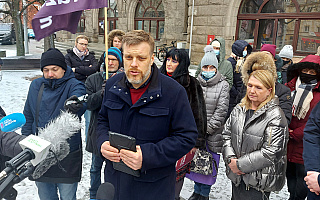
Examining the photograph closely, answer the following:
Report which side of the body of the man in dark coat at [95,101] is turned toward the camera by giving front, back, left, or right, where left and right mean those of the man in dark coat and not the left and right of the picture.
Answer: front

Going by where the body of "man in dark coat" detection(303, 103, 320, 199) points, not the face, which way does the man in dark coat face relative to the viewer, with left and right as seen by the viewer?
facing the viewer and to the left of the viewer

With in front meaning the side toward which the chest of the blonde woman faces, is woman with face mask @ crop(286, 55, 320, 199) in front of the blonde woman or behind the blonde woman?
behind

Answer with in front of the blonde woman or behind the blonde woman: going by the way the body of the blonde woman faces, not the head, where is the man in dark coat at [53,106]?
in front

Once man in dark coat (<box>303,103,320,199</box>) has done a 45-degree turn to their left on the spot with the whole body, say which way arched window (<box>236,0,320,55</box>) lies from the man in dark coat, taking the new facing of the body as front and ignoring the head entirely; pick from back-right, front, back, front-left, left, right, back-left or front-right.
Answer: back

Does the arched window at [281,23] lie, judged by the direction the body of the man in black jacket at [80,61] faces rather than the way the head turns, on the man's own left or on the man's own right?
on the man's own left

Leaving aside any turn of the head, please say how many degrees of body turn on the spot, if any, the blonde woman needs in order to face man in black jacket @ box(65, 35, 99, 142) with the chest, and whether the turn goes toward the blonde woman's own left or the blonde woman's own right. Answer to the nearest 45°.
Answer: approximately 90° to the blonde woman's own right

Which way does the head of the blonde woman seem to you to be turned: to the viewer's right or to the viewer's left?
to the viewer's left

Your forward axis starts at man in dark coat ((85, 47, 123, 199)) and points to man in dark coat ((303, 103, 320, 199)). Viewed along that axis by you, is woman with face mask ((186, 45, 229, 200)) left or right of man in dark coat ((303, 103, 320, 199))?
left

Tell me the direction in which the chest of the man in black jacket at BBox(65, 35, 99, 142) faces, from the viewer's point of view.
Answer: toward the camera

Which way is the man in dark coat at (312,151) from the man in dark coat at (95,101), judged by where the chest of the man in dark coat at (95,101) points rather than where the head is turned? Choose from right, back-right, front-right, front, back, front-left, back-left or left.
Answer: front-left

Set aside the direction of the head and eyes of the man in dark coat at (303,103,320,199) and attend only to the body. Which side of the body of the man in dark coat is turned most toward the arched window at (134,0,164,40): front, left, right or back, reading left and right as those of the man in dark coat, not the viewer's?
right

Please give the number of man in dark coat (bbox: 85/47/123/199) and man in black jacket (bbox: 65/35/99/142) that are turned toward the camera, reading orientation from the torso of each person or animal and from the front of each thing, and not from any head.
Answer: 2

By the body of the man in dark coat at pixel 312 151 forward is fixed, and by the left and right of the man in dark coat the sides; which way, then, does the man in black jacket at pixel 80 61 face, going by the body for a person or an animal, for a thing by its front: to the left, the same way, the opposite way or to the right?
to the left
